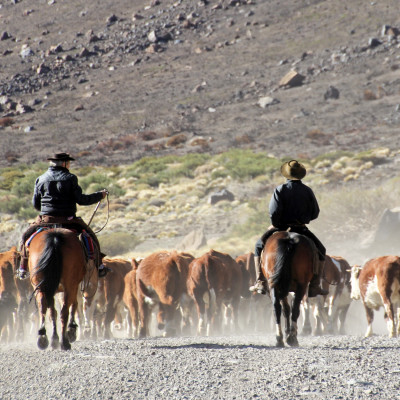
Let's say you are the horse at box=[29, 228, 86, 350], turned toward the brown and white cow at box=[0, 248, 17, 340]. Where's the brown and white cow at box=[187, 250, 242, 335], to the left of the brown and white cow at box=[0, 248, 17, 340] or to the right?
right

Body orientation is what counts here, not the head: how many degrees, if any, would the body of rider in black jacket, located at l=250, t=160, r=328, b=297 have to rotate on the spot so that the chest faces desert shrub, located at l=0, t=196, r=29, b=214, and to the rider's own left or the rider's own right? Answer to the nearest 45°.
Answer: approximately 45° to the rider's own left

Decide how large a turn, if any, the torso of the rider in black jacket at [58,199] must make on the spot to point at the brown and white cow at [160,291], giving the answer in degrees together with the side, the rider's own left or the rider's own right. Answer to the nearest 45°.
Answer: approximately 45° to the rider's own right

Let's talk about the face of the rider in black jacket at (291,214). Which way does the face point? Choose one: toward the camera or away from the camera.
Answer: away from the camera

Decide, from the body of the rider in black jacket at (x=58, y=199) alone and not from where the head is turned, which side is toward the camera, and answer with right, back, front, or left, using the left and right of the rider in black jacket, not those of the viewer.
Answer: back

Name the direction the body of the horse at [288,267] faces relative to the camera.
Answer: away from the camera

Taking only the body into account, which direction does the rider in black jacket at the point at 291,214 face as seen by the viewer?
away from the camera
